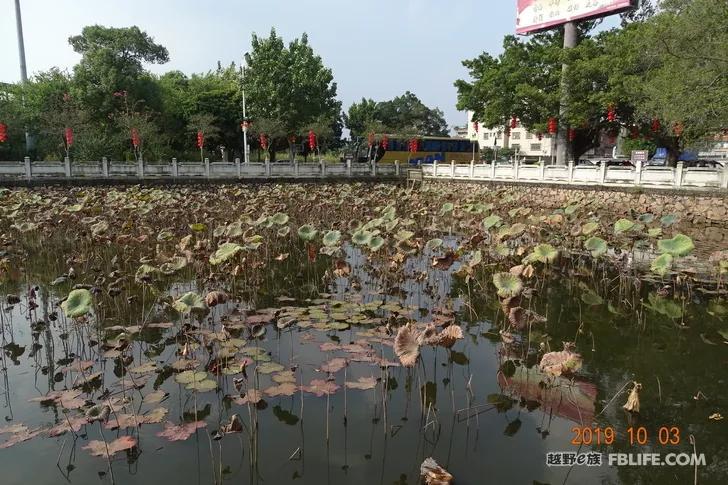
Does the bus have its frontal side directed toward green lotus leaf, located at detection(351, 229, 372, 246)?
no

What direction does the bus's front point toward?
to the viewer's left

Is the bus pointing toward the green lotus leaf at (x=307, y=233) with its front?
no

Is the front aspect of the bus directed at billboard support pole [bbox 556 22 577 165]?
no

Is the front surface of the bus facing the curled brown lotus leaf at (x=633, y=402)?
no
